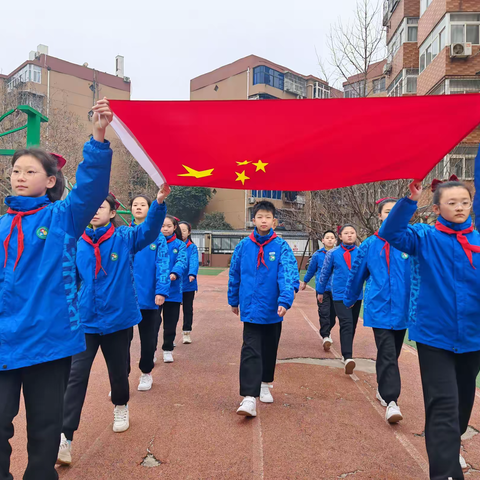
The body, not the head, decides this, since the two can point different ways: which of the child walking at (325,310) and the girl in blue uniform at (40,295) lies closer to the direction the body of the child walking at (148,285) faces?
the girl in blue uniform

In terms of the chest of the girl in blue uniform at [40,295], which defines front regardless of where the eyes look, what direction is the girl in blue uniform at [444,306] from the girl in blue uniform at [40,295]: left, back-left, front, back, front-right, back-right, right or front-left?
back-left

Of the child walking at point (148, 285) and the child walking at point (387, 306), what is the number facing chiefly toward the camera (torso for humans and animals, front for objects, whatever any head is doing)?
2

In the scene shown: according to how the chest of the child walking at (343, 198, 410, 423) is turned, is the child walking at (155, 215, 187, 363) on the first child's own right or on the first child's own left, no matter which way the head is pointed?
on the first child's own right

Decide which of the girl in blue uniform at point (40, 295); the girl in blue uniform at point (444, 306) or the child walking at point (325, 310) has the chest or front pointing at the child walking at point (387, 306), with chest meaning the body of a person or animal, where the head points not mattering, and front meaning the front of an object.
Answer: the child walking at point (325, 310)

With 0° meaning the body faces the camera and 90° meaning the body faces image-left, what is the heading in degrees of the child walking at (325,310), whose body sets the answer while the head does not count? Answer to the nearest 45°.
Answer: approximately 0°

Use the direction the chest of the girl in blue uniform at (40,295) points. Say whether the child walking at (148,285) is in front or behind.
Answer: behind

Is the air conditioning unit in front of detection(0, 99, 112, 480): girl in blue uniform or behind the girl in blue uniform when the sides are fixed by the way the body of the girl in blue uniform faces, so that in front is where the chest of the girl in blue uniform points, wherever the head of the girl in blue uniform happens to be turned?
behind
